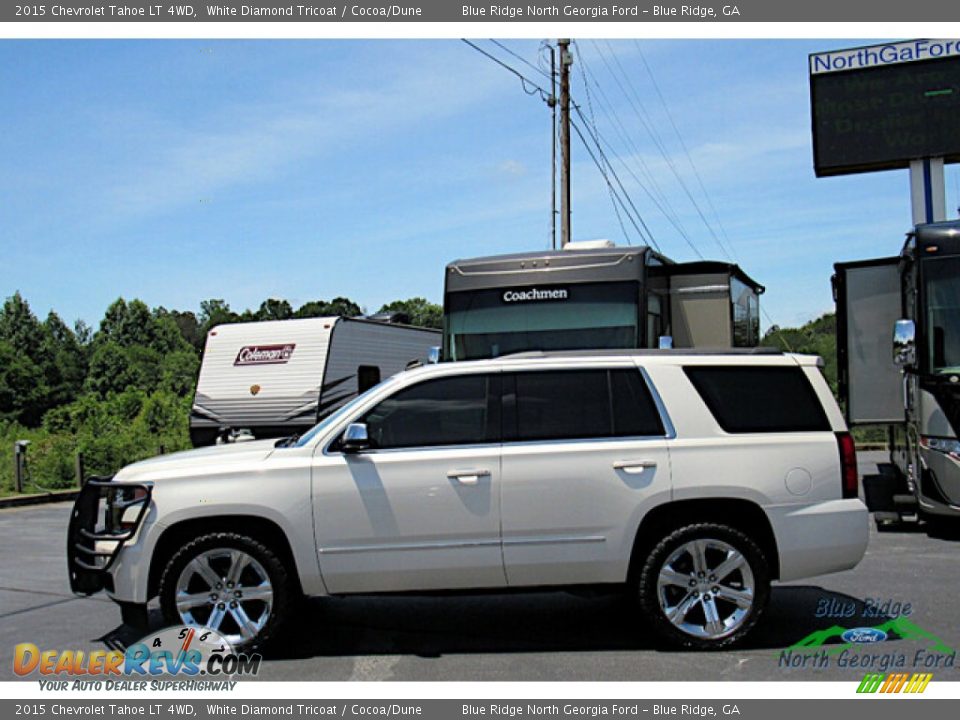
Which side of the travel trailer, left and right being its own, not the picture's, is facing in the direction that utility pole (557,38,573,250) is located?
back

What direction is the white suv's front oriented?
to the viewer's left

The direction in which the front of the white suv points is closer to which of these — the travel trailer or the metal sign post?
the travel trailer

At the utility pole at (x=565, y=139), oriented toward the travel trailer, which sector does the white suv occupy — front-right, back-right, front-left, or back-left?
front-left

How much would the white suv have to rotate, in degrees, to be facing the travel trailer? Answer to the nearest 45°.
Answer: approximately 90° to its right

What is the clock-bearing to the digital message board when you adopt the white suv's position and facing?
The digital message board is roughly at 4 o'clock from the white suv.

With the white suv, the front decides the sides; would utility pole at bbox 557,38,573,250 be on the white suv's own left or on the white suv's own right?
on the white suv's own right

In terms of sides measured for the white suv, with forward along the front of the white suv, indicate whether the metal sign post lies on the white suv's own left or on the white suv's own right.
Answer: on the white suv's own right

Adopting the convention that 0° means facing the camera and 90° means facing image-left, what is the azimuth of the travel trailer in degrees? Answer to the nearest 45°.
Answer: approximately 45°

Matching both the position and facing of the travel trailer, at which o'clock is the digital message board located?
The digital message board is roughly at 8 o'clock from the travel trailer.

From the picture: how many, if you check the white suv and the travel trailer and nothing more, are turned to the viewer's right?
0
